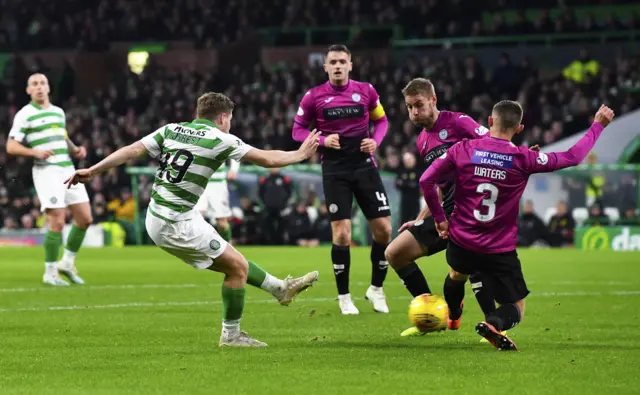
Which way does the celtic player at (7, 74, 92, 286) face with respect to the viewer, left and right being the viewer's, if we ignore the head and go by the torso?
facing the viewer and to the right of the viewer

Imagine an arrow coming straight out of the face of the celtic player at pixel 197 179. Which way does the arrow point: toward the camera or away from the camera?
away from the camera

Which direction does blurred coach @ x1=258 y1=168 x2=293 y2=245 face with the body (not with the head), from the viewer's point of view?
toward the camera

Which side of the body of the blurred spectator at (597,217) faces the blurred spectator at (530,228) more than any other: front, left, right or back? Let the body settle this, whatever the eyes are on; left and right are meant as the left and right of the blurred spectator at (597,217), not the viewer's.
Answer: right

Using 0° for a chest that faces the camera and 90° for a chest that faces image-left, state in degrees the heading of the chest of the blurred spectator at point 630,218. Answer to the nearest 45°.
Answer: approximately 0°

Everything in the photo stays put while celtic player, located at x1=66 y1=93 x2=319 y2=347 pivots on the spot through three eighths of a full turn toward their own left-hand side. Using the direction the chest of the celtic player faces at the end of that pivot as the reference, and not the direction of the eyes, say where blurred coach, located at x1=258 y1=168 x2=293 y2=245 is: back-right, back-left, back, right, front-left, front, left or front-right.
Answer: right

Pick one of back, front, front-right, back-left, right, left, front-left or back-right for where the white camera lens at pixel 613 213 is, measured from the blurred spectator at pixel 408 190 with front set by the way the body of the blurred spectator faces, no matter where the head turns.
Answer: left

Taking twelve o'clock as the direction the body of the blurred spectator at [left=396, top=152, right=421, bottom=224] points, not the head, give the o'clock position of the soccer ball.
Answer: The soccer ball is roughly at 12 o'clock from the blurred spectator.

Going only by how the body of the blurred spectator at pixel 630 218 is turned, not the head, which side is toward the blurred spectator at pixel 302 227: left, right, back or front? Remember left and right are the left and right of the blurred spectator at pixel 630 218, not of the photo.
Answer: right
